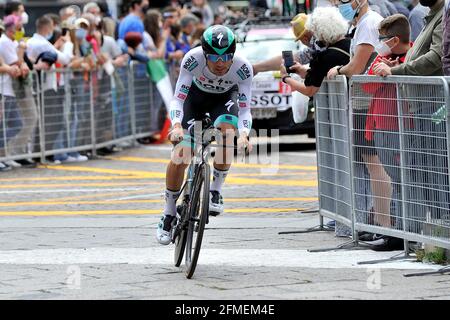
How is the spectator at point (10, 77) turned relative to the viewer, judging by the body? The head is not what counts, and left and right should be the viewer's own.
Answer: facing to the right of the viewer

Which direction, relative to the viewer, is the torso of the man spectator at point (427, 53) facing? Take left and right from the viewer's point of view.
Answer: facing to the left of the viewer

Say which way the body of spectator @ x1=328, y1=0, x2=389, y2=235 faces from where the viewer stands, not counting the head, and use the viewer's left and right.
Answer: facing to the left of the viewer

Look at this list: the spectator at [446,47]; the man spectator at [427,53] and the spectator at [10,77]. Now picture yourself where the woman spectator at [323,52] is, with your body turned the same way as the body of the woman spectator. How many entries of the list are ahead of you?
1

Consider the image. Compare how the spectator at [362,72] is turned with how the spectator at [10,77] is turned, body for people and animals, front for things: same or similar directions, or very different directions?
very different directions

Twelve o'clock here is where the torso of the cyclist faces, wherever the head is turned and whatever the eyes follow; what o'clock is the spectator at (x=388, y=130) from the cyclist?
The spectator is roughly at 9 o'clock from the cyclist.

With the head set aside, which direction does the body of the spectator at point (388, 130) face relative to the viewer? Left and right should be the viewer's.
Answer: facing to the left of the viewer

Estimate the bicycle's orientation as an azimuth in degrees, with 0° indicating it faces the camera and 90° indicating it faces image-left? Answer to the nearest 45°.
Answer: approximately 0°

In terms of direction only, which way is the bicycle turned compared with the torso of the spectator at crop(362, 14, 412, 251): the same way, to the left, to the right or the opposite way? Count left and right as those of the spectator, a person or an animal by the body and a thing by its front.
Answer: to the left

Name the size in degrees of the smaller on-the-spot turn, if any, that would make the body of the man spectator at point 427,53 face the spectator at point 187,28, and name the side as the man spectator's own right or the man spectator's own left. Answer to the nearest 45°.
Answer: approximately 90° to the man spectator's own right

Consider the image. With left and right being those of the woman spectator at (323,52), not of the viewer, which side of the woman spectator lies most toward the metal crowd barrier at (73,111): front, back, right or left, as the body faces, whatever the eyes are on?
front
